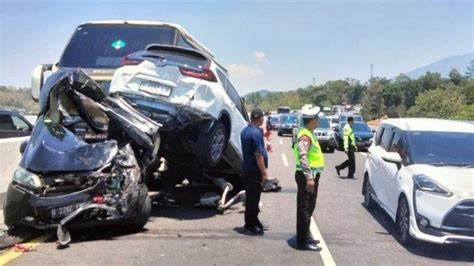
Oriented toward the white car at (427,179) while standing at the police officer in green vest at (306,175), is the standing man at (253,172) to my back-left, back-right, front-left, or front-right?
back-left

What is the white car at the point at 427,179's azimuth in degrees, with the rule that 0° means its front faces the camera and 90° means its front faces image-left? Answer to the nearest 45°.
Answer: approximately 315°

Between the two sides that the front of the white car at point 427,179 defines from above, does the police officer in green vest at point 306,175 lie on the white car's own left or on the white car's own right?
on the white car's own right

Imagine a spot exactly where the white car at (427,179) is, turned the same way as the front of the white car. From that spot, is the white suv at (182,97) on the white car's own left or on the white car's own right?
on the white car's own right

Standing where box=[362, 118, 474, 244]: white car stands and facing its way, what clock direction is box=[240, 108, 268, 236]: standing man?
The standing man is roughly at 4 o'clock from the white car.
